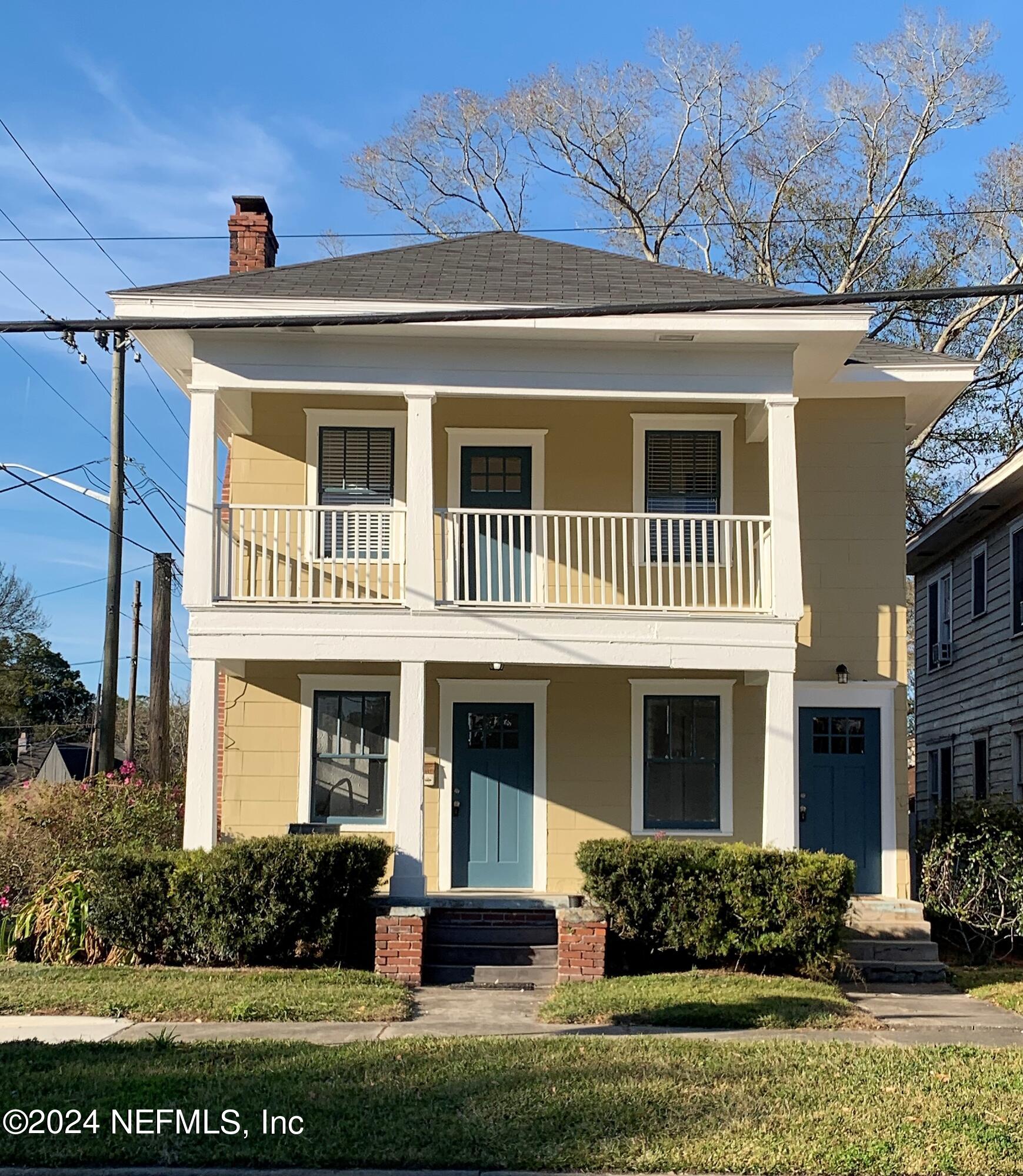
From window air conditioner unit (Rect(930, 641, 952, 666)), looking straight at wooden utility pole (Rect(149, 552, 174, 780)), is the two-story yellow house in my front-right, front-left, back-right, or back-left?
front-left

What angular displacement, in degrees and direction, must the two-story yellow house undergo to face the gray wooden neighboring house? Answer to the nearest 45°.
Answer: approximately 135° to its left

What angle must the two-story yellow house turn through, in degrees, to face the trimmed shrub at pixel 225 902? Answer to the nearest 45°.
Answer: approximately 45° to its right

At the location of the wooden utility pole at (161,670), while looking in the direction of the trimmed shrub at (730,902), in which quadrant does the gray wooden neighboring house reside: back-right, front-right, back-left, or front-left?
front-left

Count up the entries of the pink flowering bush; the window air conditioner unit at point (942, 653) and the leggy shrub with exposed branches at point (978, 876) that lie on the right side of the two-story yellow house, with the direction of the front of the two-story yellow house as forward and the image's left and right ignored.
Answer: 1

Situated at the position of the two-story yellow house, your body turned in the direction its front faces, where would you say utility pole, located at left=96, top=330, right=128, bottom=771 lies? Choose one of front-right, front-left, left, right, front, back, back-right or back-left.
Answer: back-right

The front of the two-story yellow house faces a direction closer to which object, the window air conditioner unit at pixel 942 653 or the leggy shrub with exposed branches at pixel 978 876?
the leggy shrub with exposed branches

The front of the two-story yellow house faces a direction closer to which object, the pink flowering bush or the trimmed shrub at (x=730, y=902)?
the trimmed shrub

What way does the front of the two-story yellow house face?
toward the camera

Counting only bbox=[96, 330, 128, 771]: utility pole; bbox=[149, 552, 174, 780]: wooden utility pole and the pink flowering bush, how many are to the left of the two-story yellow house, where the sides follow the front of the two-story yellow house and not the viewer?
0

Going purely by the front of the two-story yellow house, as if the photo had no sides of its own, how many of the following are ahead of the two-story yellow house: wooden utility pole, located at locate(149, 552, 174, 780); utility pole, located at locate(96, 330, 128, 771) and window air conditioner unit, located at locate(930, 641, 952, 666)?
0

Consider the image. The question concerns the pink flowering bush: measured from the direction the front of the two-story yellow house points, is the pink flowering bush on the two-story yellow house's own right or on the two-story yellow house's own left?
on the two-story yellow house's own right

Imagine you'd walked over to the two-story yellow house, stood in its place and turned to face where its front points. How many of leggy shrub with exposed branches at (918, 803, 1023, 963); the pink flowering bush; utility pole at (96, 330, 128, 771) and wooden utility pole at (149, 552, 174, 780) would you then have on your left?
1

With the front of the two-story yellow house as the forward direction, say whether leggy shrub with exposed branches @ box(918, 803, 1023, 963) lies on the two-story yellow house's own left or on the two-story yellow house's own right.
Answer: on the two-story yellow house's own left

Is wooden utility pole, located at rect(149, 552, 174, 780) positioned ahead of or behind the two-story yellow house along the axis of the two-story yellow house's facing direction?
behind

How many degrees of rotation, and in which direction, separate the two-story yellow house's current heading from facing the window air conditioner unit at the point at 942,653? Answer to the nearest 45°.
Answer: approximately 135° to its left
